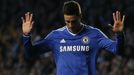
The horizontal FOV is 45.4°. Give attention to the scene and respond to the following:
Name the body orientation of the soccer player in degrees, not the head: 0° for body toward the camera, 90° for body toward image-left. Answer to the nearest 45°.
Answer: approximately 0°
